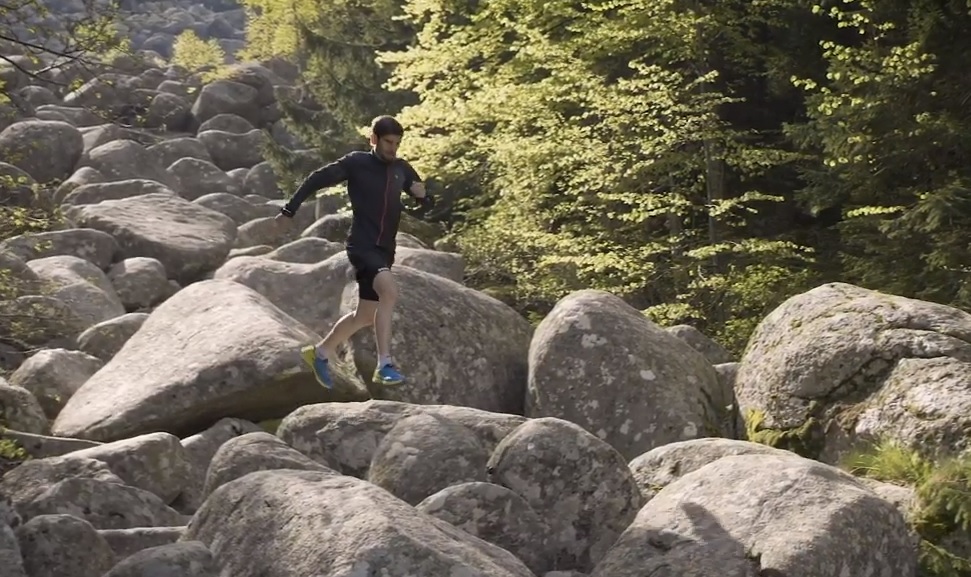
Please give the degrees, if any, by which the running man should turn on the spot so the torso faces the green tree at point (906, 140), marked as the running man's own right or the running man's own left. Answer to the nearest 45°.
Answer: approximately 90° to the running man's own left

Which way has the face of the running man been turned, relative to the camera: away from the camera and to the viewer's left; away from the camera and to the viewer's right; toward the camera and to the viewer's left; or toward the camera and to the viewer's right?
toward the camera and to the viewer's right

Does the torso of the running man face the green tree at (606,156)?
no

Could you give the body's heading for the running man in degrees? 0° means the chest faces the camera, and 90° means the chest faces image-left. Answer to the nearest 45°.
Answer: approximately 315°

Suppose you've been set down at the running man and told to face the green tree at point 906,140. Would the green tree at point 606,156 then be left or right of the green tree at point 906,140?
left
